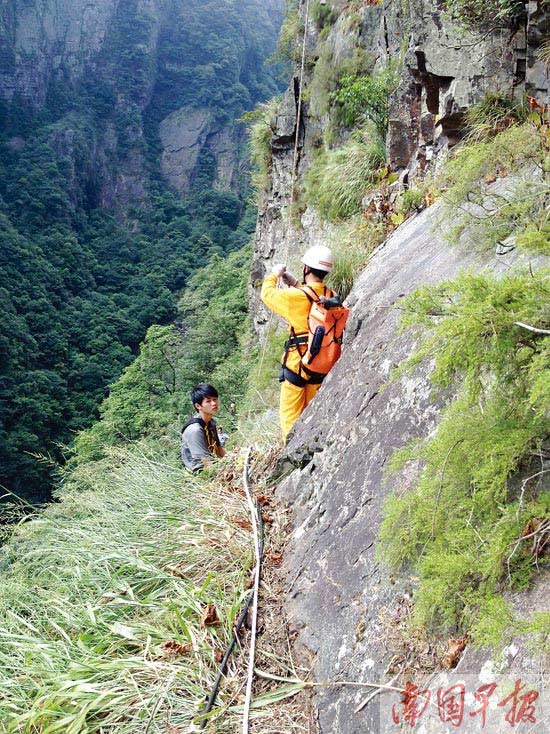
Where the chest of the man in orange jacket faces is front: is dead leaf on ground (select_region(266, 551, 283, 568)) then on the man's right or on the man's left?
on the man's left

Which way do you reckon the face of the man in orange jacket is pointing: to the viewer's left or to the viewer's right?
to the viewer's left

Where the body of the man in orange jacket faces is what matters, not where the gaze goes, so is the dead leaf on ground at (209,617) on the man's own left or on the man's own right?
on the man's own left

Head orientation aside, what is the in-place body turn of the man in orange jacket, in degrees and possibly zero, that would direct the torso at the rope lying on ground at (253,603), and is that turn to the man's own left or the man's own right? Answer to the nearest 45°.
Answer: approximately 135° to the man's own left

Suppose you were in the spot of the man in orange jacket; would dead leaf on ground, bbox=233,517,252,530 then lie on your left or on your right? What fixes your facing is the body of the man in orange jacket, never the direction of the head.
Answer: on your left

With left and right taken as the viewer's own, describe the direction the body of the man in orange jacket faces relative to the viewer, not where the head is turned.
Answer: facing away from the viewer and to the left of the viewer
